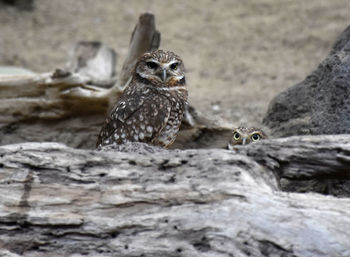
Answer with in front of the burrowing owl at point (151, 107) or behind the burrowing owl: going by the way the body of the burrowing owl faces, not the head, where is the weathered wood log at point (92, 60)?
behind

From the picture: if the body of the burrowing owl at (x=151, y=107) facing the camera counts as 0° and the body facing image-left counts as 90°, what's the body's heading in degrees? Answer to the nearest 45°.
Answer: approximately 315°

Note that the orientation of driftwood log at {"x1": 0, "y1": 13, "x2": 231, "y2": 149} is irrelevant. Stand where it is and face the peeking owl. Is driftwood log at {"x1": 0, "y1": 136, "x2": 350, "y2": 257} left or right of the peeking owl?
right

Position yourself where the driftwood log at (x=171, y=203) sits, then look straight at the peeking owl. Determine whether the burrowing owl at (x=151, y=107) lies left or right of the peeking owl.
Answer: left

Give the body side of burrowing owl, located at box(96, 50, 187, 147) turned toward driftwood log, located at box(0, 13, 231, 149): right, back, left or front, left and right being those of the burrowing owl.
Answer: back
